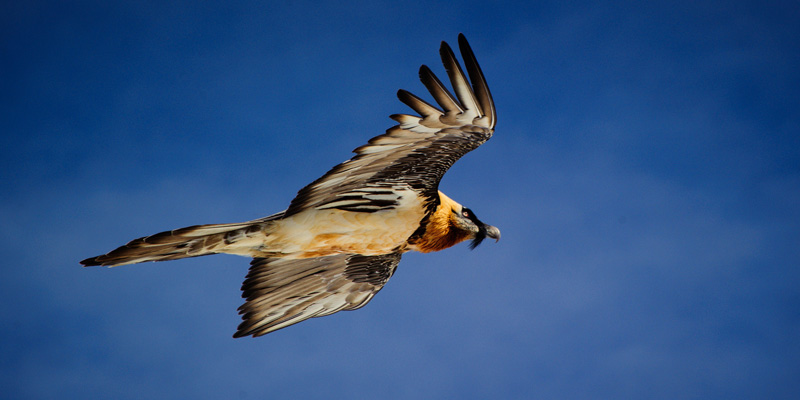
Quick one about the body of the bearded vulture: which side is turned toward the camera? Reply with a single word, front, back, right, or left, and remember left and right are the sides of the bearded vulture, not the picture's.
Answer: right
